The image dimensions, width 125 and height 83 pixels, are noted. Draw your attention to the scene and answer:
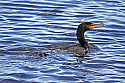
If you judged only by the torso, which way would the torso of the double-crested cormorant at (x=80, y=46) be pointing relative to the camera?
to the viewer's right
